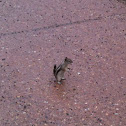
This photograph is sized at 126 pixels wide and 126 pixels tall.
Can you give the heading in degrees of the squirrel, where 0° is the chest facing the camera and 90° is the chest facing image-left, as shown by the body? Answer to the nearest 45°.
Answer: approximately 270°
